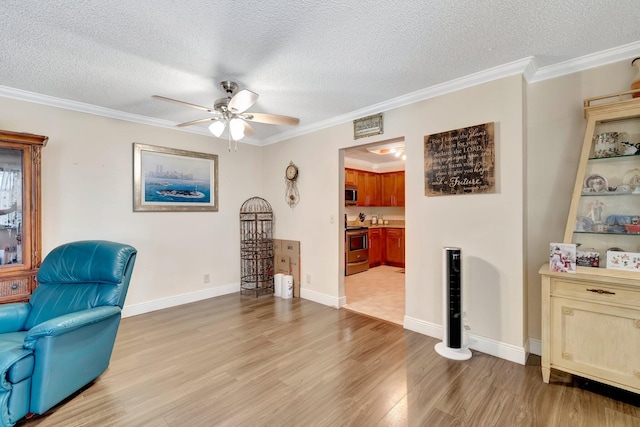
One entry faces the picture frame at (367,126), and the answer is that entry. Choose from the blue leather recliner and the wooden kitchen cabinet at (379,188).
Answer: the wooden kitchen cabinet

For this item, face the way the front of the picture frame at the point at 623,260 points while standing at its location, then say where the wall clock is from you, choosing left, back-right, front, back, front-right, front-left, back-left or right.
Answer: right

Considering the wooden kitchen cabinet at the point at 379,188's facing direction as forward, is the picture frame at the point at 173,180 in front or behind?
in front

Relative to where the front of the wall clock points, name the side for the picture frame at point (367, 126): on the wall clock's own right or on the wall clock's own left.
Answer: on the wall clock's own left

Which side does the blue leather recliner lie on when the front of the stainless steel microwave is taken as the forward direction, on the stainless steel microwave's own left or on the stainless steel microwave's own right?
on the stainless steel microwave's own right

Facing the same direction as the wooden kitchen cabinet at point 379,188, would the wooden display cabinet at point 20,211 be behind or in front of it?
in front

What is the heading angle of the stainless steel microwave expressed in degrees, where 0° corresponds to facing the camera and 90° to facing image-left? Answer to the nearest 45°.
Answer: approximately 315°

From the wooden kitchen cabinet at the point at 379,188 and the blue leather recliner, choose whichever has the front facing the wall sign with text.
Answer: the wooden kitchen cabinet

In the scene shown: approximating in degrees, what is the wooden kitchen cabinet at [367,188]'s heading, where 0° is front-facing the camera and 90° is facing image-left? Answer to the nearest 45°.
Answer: approximately 315°

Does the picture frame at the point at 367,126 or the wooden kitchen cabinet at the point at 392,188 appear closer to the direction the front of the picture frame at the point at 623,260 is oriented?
the picture frame

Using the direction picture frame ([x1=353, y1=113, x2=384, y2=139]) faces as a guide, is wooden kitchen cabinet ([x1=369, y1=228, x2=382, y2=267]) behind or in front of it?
behind

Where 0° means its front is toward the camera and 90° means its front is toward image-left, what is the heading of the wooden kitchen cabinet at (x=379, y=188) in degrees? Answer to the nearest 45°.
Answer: approximately 0°
